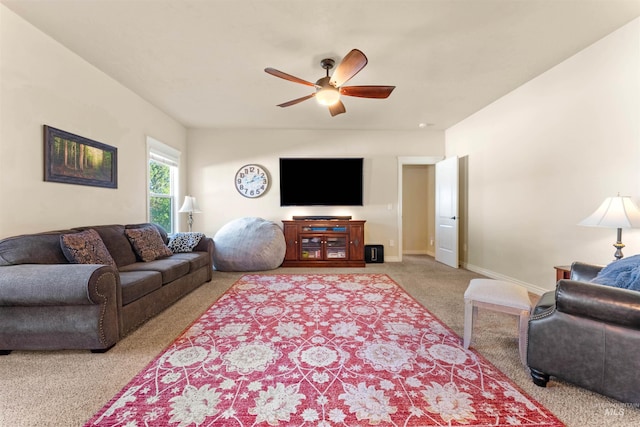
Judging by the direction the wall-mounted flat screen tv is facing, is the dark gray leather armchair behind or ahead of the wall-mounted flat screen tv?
ahead

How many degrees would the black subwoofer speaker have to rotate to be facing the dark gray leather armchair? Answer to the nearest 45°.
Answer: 0° — it already faces it

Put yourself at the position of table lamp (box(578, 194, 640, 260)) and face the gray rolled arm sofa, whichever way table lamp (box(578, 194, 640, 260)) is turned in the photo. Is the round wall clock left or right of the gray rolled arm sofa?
right

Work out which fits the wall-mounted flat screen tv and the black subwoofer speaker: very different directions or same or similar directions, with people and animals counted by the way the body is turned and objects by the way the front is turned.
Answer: same or similar directions

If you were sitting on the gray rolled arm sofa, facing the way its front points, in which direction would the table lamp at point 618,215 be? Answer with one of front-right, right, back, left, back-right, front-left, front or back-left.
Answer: front

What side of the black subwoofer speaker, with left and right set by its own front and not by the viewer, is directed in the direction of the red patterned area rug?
front

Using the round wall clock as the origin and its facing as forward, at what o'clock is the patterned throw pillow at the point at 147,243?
The patterned throw pillow is roughly at 1 o'clock from the round wall clock.

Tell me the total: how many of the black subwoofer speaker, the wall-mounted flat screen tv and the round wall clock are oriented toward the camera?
3

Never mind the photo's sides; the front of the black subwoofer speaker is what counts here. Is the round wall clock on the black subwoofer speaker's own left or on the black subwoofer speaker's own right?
on the black subwoofer speaker's own right

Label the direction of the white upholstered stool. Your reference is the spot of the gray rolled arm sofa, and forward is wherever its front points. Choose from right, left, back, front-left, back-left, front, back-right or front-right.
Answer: front

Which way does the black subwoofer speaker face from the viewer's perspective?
toward the camera

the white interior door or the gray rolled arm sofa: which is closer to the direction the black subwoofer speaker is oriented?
the gray rolled arm sofa

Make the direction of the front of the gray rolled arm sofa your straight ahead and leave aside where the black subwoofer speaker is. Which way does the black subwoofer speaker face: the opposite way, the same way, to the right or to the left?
to the right

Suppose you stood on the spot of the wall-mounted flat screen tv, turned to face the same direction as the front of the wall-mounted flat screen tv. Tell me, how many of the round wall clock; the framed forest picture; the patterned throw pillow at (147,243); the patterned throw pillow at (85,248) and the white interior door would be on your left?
1

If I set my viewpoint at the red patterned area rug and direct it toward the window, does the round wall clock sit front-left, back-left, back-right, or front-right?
front-right

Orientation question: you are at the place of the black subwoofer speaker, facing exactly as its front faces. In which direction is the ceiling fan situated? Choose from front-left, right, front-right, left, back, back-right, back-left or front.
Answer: front

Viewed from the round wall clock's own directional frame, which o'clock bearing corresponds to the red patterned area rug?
The red patterned area rug is roughly at 12 o'clock from the round wall clock.

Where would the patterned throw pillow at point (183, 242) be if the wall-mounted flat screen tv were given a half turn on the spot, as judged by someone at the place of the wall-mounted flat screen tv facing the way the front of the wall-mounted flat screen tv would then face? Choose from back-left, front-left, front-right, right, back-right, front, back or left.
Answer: back-left

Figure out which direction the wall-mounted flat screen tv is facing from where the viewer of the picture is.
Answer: facing the viewer

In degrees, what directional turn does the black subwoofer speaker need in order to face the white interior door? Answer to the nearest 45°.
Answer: approximately 90° to its left

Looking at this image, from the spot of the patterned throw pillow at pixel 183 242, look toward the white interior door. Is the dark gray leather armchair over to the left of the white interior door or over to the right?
right

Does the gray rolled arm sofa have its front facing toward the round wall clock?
no
